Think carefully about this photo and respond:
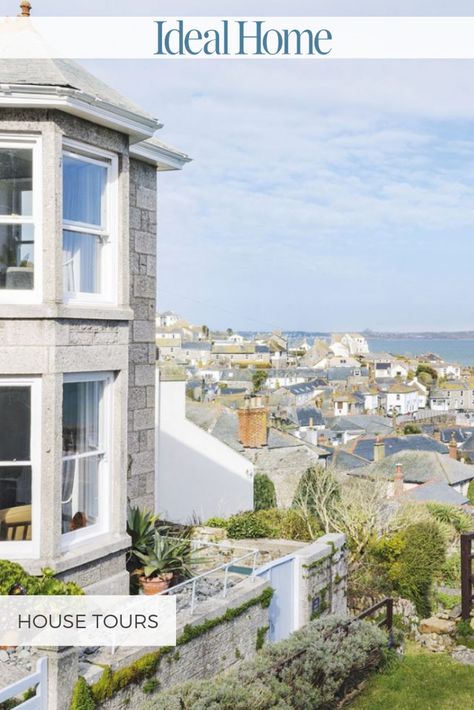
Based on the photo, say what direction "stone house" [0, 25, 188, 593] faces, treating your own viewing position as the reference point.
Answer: facing the viewer

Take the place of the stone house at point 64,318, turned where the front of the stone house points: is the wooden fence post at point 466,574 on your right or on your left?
on your left

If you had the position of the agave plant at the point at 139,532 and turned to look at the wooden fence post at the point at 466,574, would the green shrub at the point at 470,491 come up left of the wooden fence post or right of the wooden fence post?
left
